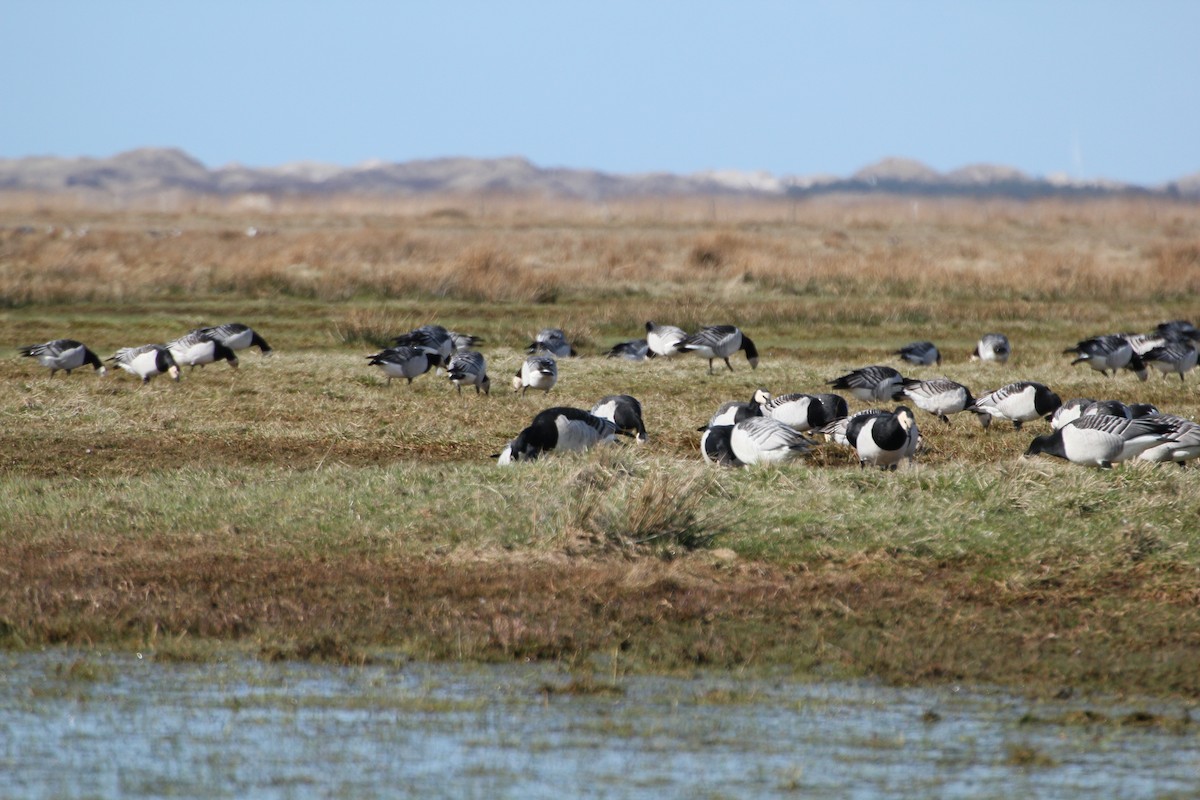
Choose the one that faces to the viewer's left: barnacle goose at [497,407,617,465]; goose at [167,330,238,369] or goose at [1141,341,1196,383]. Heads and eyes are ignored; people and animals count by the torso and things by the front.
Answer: the barnacle goose

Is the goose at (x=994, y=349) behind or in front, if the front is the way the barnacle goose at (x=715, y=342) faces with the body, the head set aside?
in front

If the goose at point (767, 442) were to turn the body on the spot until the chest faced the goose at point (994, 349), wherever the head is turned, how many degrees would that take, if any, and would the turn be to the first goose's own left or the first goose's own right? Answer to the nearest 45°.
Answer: approximately 90° to the first goose's own right

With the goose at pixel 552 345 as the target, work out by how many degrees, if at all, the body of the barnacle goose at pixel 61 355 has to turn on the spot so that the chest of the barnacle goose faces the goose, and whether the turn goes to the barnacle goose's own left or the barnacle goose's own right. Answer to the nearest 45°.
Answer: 0° — it already faces it

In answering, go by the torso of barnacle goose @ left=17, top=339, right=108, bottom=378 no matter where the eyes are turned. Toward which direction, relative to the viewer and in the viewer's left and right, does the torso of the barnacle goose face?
facing to the right of the viewer

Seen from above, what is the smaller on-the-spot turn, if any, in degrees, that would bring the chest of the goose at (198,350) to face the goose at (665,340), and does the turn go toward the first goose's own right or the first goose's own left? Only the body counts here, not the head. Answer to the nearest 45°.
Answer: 0° — it already faces it

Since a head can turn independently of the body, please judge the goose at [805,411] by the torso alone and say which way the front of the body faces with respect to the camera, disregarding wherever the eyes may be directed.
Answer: to the viewer's right

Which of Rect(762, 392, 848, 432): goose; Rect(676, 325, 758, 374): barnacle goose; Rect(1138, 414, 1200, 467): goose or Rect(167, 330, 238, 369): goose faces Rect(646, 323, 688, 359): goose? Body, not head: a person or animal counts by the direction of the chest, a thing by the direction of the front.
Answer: Rect(167, 330, 238, 369): goose

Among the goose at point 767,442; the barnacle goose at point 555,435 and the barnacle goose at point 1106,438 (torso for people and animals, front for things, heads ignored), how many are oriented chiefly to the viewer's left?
3

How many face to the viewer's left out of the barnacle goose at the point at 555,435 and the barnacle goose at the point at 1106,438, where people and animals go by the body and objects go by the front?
2

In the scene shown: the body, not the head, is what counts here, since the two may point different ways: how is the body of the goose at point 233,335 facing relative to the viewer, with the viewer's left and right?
facing to the right of the viewer

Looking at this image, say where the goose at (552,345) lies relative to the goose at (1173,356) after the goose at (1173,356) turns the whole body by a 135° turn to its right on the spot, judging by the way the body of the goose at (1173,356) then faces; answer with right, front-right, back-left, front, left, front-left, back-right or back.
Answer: front-right

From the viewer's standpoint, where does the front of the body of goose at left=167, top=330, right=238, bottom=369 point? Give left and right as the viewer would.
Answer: facing to the right of the viewer

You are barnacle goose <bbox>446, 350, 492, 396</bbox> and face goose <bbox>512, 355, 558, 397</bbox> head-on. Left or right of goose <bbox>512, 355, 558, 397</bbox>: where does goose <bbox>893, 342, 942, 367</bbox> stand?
left

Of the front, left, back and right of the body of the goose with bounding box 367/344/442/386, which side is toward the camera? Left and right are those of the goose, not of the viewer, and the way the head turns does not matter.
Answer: right
